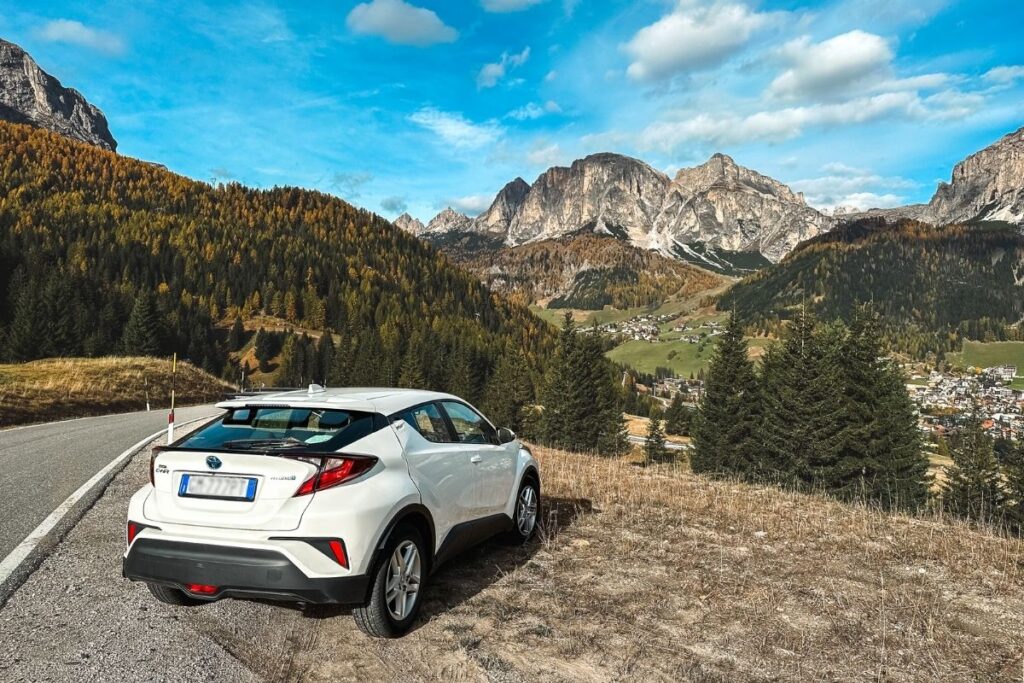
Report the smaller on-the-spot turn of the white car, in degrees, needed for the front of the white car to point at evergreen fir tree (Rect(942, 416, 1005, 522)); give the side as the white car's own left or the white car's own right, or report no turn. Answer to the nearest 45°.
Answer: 0° — it already faces it

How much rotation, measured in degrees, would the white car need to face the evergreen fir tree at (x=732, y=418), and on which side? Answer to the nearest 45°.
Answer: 0° — it already faces it

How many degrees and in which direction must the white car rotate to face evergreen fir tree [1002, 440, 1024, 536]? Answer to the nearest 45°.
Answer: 0° — it already faces it

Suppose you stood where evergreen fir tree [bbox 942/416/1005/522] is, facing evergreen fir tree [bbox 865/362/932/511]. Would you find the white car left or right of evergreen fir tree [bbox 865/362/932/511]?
left

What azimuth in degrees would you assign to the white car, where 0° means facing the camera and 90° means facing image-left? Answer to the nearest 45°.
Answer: approximately 225°

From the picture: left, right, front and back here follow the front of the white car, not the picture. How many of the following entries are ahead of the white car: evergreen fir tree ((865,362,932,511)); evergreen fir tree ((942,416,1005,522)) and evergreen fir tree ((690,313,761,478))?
3
